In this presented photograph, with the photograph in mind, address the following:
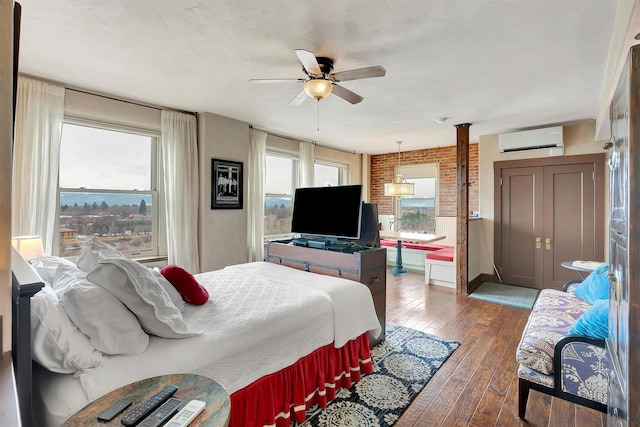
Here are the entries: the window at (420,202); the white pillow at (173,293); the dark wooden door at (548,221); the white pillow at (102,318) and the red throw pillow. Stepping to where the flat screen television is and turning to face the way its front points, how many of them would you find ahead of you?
3

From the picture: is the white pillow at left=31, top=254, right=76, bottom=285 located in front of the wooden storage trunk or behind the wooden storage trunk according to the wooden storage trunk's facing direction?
in front

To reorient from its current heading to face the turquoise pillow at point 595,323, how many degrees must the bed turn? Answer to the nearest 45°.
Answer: approximately 45° to its right

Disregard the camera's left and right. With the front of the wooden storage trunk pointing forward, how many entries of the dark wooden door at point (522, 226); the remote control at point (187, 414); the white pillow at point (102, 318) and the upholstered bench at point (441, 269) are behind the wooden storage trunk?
2

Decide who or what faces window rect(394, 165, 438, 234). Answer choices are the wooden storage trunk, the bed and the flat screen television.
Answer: the bed

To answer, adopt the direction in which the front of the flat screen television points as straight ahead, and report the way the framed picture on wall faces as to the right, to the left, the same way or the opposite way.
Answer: to the left

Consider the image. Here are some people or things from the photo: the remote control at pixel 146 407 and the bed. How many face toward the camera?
0

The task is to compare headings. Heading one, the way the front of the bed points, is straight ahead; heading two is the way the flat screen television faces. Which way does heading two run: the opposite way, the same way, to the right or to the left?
the opposite way

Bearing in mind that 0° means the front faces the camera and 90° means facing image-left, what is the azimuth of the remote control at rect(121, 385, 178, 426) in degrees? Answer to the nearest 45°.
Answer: approximately 225°

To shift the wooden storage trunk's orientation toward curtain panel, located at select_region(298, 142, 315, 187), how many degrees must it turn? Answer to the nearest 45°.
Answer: approximately 135° to its right

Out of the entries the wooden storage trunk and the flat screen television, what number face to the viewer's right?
0

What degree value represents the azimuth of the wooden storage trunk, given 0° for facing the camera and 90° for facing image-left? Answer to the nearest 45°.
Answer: approximately 45°

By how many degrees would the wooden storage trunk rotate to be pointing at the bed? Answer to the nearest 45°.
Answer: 0° — it already faces it

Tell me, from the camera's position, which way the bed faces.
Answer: facing away from the viewer and to the right of the viewer

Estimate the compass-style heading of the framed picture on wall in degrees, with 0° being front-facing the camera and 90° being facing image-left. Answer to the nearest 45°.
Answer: approximately 315°

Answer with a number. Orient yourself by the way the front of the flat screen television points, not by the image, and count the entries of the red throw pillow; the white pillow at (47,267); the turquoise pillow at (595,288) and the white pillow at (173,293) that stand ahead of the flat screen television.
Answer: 3
